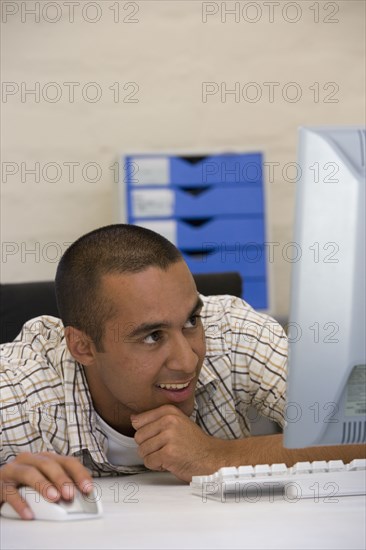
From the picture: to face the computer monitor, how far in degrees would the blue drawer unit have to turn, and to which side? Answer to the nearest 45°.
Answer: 0° — it already faces it

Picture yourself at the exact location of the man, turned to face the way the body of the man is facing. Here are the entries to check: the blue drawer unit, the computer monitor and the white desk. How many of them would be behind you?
1

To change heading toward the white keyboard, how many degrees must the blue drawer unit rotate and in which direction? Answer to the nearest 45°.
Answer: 0° — it already faces it

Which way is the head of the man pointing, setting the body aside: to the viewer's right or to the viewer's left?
to the viewer's right

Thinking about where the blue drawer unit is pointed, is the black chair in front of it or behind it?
in front

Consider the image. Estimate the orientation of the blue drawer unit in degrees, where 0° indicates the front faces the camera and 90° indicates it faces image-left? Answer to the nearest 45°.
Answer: approximately 0°

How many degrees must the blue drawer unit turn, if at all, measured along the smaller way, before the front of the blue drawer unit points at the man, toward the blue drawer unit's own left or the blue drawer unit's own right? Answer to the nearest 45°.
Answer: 0° — it already faces them

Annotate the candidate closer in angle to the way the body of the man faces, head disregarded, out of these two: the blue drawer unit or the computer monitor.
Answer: the computer monitor

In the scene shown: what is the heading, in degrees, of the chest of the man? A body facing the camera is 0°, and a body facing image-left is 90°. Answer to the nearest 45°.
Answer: approximately 0°

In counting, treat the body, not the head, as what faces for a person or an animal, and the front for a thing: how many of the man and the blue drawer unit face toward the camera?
2
